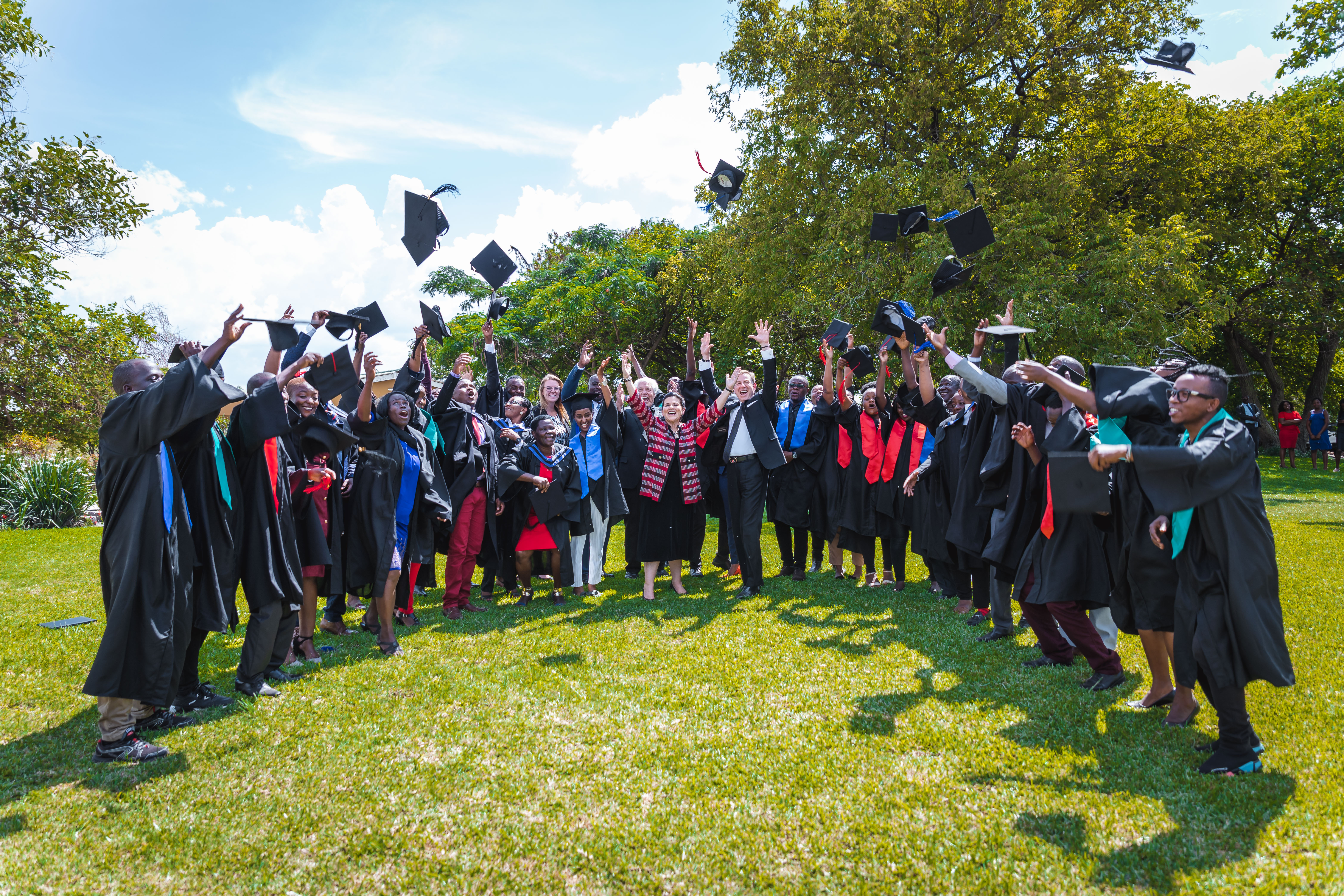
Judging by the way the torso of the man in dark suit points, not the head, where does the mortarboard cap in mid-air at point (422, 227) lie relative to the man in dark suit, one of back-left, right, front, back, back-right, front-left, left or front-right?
front-right

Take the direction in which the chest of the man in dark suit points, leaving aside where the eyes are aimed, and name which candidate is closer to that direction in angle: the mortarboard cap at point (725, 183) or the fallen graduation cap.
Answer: the fallen graduation cap

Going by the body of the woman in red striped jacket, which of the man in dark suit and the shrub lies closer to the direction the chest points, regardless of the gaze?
the man in dark suit

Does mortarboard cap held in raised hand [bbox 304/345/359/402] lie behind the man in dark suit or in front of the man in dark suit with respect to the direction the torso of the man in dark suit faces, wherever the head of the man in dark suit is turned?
in front

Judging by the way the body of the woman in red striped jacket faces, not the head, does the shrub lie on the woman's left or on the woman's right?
on the woman's right

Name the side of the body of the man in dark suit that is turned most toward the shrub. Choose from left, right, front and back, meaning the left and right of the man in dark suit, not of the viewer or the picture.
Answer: right

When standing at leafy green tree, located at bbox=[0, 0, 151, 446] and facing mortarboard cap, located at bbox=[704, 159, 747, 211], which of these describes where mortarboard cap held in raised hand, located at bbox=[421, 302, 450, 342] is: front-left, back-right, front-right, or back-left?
front-right

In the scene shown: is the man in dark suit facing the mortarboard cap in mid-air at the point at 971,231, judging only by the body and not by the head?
no

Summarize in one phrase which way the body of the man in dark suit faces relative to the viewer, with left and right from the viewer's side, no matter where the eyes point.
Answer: facing the viewer and to the left of the viewer

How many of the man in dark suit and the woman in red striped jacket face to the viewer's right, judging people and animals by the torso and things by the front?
0

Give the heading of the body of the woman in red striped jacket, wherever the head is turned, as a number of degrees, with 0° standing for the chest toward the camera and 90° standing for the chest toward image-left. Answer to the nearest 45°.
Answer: approximately 0°

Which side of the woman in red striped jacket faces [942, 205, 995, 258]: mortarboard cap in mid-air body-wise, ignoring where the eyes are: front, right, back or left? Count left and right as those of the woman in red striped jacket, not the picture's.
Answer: left
